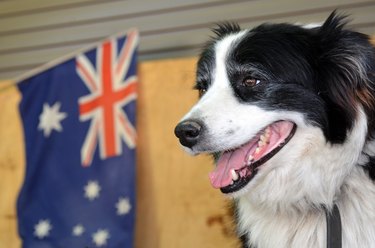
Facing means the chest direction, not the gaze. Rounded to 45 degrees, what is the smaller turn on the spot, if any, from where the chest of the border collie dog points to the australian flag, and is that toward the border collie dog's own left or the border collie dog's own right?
approximately 90° to the border collie dog's own right

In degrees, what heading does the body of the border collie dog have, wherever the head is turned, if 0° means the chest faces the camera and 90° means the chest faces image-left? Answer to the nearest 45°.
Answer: approximately 45°

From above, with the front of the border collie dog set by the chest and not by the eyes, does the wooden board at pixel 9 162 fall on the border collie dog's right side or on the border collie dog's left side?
on the border collie dog's right side

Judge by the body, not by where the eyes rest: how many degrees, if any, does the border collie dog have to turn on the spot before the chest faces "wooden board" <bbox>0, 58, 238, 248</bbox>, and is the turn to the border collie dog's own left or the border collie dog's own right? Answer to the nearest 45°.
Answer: approximately 90° to the border collie dog's own right
